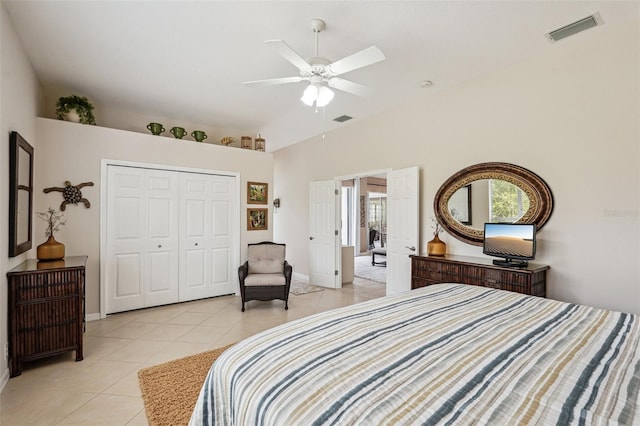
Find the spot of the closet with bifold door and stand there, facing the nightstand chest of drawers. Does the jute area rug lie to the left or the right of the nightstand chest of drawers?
left

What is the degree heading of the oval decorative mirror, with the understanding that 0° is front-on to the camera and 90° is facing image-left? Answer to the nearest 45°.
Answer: approximately 45°

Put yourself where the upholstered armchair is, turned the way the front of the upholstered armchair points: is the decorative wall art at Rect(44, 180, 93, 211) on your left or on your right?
on your right

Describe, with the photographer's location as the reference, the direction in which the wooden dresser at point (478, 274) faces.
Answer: facing the viewer and to the left of the viewer

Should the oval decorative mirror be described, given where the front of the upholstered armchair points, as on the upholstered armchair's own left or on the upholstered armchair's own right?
on the upholstered armchair's own left

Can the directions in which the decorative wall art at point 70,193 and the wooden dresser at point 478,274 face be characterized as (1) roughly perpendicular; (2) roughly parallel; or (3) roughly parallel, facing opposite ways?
roughly perpendicular

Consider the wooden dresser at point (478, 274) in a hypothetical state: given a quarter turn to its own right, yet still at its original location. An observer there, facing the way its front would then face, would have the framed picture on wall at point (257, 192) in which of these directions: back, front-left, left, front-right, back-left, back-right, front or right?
front-left

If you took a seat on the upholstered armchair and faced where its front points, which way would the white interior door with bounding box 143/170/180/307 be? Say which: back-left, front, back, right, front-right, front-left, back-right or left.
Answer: right

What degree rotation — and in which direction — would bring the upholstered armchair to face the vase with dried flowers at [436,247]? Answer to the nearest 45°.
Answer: approximately 90° to its left

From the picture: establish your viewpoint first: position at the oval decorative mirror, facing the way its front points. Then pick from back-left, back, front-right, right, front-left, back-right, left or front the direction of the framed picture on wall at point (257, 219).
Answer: front-right

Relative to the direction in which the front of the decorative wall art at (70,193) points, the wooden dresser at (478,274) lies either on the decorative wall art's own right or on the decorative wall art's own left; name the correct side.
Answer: on the decorative wall art's own left

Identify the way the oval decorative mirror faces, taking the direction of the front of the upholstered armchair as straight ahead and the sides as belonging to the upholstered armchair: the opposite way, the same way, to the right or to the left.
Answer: to the right
